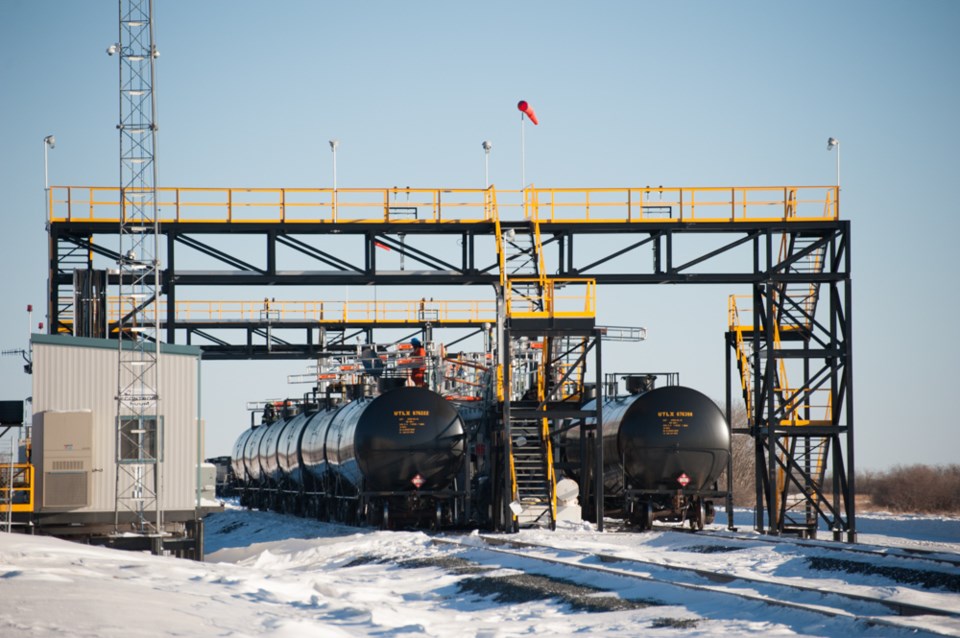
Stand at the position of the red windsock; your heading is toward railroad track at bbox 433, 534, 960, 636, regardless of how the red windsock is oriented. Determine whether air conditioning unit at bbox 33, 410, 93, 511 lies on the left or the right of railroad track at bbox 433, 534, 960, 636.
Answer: right

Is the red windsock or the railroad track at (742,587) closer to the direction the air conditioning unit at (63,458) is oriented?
the railroad track

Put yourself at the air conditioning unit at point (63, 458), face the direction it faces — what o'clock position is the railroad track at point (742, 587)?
The railroad track is roughly at 11 o'clock from the air conditioning unit.

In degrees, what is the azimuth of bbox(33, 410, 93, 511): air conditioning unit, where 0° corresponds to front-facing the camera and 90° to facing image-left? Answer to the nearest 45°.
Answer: approximately 0°

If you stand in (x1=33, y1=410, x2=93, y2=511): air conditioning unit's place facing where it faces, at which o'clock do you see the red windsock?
The red windsock is roughly at 8 o'clock from the air conditioning unit.

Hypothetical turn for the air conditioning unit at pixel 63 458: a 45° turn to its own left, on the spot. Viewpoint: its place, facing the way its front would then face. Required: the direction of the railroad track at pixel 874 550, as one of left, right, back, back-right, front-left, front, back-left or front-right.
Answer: front
